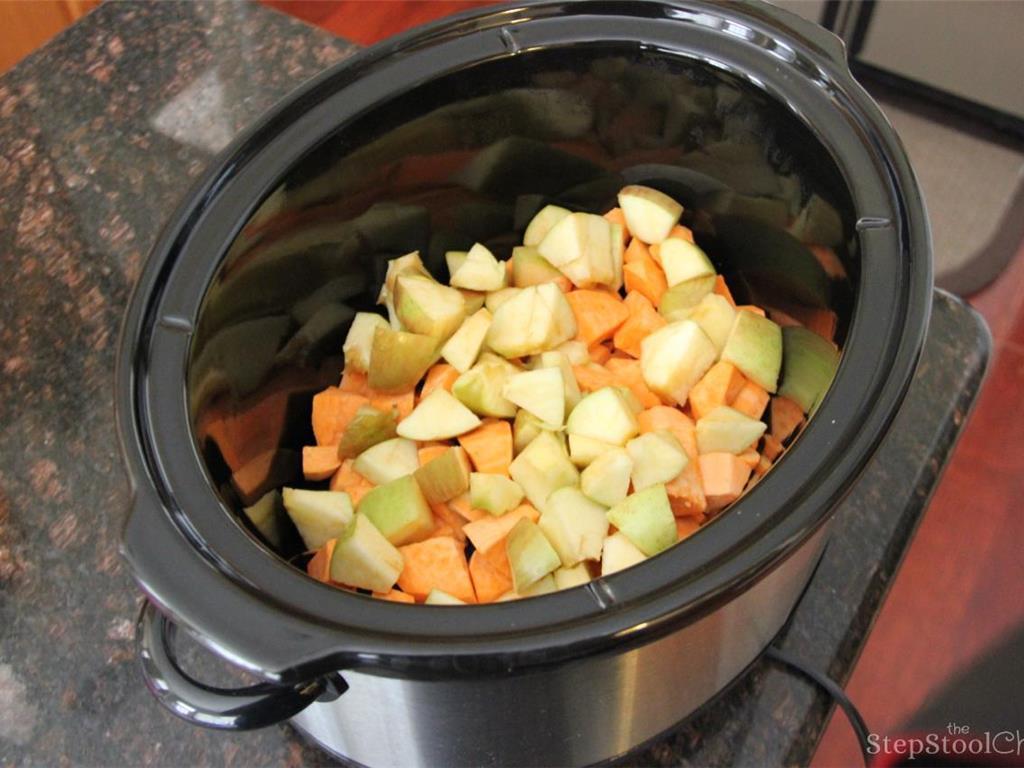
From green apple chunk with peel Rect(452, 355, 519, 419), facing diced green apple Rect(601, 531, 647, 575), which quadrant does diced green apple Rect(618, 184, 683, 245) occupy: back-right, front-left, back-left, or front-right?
back-left

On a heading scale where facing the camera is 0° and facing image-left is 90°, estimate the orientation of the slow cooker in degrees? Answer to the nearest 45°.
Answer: approximately 135°
